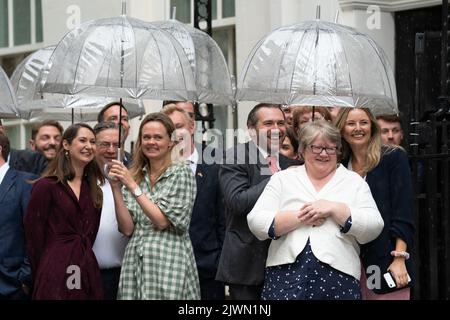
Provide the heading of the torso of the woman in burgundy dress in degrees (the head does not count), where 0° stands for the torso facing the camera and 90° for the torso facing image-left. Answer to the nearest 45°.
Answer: approximately 315°

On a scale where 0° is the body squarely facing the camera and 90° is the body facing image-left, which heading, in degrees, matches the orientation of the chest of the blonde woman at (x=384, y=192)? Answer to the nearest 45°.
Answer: approximately 45°

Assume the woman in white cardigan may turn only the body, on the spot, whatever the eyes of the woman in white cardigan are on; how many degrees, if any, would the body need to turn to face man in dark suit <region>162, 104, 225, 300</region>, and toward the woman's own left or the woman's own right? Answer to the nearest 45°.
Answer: approximately 135° to the woman's own right

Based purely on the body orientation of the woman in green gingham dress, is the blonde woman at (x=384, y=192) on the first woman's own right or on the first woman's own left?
on the first woman's own left

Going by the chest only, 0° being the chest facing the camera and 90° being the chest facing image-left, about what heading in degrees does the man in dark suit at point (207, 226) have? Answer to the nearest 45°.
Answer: approximately 45°

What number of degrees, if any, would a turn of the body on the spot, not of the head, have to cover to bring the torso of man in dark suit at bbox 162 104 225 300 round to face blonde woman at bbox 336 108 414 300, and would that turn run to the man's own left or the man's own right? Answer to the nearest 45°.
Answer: approximately 90° to the man's own left

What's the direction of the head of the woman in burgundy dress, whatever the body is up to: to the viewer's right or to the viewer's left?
to the viewer's right
